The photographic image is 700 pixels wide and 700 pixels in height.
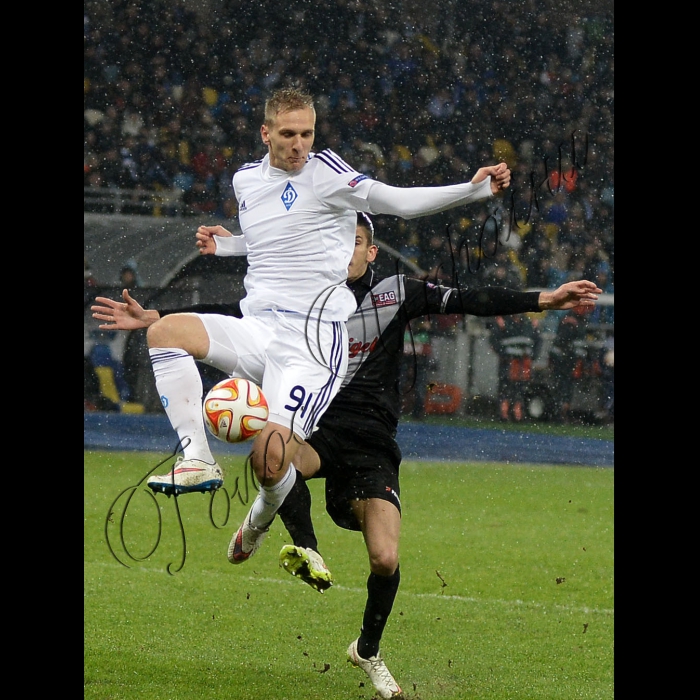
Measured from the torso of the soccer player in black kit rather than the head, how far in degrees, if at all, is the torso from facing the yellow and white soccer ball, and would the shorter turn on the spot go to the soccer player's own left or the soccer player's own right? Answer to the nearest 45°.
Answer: approximately 45° to the soccer player's own right

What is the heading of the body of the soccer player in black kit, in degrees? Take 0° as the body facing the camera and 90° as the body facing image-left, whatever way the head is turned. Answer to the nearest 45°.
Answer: approximately 0°
